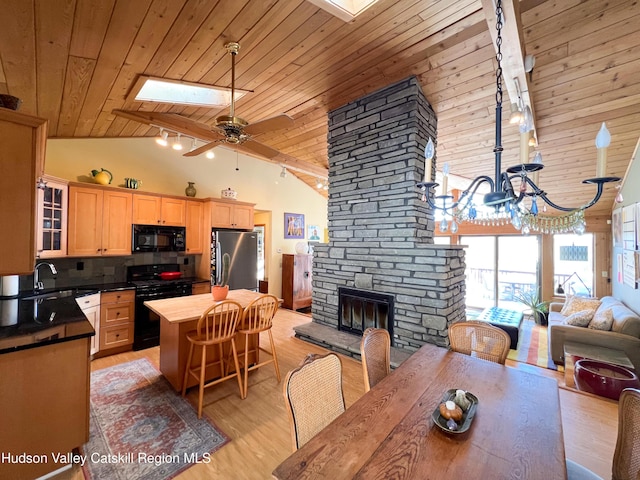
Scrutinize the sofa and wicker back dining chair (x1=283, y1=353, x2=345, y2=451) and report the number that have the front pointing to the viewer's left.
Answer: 1

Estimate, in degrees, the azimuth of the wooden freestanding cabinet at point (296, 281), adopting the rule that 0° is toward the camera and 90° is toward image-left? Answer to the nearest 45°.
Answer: approximately 315°

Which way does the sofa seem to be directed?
to the viewer's left

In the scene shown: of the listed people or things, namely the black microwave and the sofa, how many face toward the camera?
1

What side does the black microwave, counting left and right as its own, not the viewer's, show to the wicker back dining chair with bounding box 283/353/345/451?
front

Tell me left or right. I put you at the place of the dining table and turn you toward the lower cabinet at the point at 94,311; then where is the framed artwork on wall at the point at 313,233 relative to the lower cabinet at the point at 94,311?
right

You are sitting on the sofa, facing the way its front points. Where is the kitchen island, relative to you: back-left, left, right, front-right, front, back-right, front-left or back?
front-left

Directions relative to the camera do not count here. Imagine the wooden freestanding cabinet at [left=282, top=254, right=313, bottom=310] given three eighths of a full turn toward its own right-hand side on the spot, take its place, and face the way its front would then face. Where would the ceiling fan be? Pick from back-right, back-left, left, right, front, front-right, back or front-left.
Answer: left

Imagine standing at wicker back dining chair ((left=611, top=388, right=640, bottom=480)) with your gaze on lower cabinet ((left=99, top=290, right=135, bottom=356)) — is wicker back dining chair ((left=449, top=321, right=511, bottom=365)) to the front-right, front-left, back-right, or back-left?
front-right

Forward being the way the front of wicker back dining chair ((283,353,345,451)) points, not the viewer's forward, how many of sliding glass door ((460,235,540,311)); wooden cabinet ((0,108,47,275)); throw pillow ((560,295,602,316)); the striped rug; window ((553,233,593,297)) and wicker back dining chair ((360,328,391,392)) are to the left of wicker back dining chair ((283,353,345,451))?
5

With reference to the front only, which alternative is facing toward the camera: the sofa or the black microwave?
the black microwave

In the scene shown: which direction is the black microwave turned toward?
toward the camera
